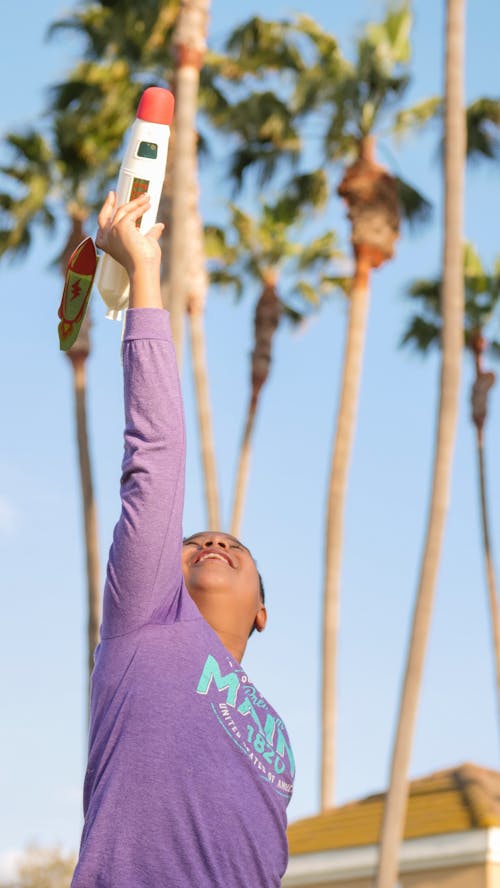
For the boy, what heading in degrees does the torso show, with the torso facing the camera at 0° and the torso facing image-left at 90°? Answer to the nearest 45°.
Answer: approximately 315°

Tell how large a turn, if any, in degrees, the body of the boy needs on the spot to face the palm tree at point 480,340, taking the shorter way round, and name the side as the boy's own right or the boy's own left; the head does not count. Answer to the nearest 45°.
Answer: approximately 135° to the boy's own left

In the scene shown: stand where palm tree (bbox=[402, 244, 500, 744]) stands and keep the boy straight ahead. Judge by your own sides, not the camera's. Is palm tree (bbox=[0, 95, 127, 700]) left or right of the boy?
right

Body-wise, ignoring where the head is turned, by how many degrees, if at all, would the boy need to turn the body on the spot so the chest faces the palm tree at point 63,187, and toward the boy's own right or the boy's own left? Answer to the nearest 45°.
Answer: approximately 135° to the boy's own left

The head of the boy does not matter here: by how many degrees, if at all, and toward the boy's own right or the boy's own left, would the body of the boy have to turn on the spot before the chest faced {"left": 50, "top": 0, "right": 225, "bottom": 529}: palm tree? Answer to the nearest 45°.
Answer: approximately 135° to the boy's own left

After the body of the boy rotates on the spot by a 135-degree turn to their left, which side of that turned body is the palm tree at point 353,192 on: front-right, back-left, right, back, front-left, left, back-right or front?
front
